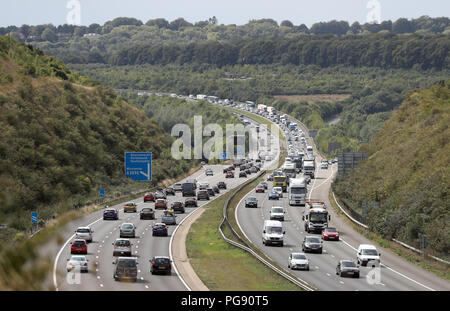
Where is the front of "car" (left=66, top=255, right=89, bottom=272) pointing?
away from the camera

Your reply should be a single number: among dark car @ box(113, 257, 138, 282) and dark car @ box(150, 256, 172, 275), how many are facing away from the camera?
2

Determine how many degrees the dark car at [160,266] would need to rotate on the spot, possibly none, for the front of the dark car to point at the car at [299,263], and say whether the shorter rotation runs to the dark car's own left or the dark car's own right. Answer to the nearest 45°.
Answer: approximately 90° to the dark car's own right

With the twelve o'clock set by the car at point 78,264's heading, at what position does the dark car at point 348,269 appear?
The dark car is roughly at 3 o'clock from the car.

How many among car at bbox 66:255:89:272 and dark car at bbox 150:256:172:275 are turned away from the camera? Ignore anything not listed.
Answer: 2

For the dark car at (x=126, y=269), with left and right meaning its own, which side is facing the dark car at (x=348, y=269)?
right

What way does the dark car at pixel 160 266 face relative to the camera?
away from the camera

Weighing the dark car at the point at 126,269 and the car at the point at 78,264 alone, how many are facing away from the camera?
2

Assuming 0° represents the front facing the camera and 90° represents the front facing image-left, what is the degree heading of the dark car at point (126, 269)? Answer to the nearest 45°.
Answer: approximately 180°

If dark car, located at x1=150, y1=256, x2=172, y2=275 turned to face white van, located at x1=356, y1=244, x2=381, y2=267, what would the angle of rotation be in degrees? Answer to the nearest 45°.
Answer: approximately 90° to its right

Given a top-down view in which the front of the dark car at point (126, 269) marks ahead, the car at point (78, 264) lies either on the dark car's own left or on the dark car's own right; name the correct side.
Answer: on the dark car's own left

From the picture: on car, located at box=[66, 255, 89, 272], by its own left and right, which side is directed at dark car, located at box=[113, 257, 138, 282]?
right
